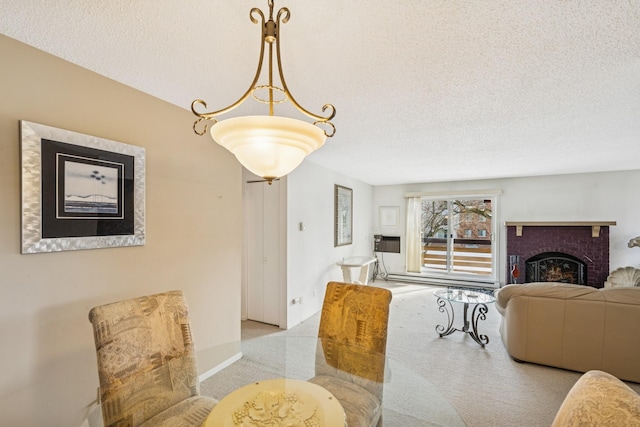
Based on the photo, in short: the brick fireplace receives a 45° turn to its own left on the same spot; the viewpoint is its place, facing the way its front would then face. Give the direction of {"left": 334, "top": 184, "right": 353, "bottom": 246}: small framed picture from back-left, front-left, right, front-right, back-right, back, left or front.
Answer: right

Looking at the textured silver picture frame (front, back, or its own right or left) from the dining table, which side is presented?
front

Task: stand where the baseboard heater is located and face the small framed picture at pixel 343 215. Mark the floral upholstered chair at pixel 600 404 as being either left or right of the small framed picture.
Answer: left

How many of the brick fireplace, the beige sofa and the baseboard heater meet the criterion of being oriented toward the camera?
2

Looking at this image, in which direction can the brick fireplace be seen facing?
toward the camera

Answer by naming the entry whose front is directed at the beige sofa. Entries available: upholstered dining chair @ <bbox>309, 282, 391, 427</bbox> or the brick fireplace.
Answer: the brick fireplace

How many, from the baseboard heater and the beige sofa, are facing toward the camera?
1

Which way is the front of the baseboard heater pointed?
toward the camera

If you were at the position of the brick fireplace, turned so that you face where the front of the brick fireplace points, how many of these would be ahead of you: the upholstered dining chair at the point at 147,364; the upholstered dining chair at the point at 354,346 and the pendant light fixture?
3

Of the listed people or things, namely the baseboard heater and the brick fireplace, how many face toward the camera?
2
